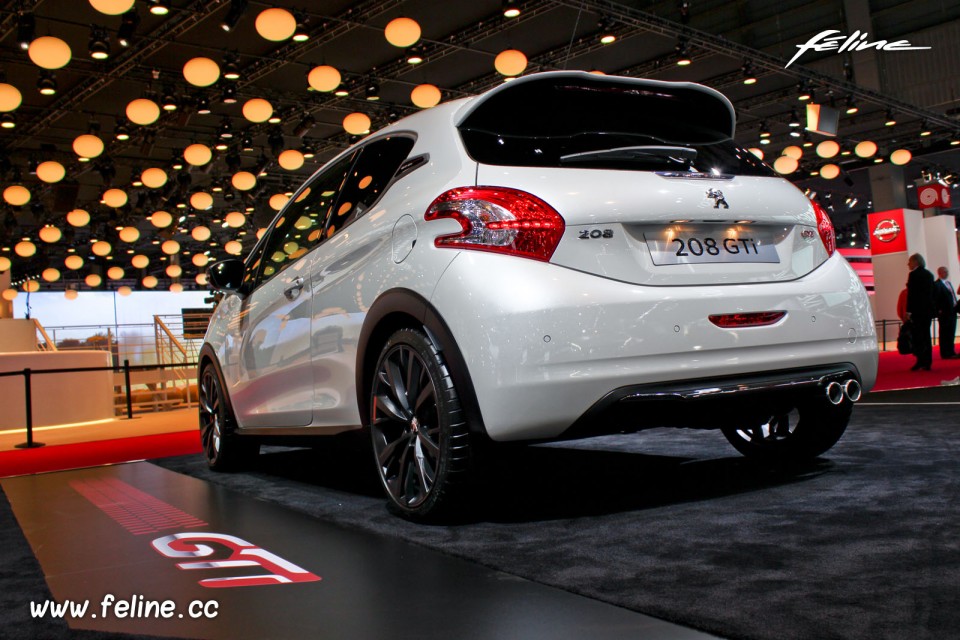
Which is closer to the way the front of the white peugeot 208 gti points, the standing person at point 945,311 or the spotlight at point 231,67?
the spotlight

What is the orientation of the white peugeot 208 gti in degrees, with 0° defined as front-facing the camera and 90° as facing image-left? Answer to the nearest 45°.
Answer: approximately 135°

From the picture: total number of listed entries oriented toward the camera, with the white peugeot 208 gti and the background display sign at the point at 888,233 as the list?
1

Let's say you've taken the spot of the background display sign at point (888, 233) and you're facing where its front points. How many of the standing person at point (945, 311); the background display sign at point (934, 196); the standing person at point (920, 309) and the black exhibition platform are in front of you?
3

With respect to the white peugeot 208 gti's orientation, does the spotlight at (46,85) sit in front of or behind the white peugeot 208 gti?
in front

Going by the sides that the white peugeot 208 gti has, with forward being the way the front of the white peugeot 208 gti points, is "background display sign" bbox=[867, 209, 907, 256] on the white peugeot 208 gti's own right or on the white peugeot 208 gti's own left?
on the white peugeot 208 gti's own right

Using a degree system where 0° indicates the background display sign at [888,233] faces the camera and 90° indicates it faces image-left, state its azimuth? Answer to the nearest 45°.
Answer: approximately 0°

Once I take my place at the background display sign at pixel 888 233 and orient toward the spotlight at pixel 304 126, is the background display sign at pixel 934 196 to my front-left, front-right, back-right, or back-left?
back-right
